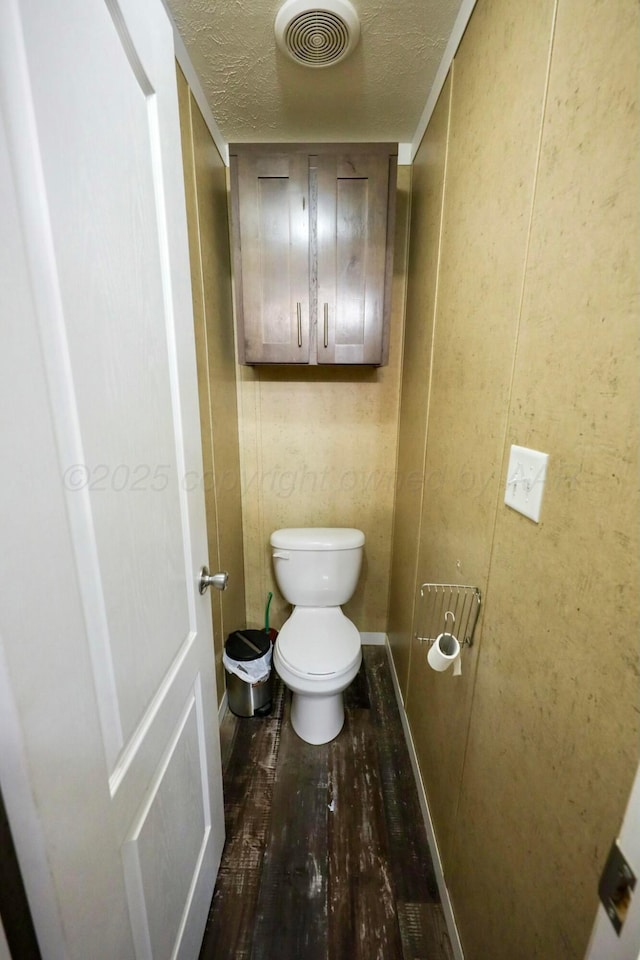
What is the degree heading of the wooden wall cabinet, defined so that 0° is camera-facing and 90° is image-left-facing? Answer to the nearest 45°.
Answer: approximately 0°

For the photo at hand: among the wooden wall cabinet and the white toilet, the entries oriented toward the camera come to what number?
2
